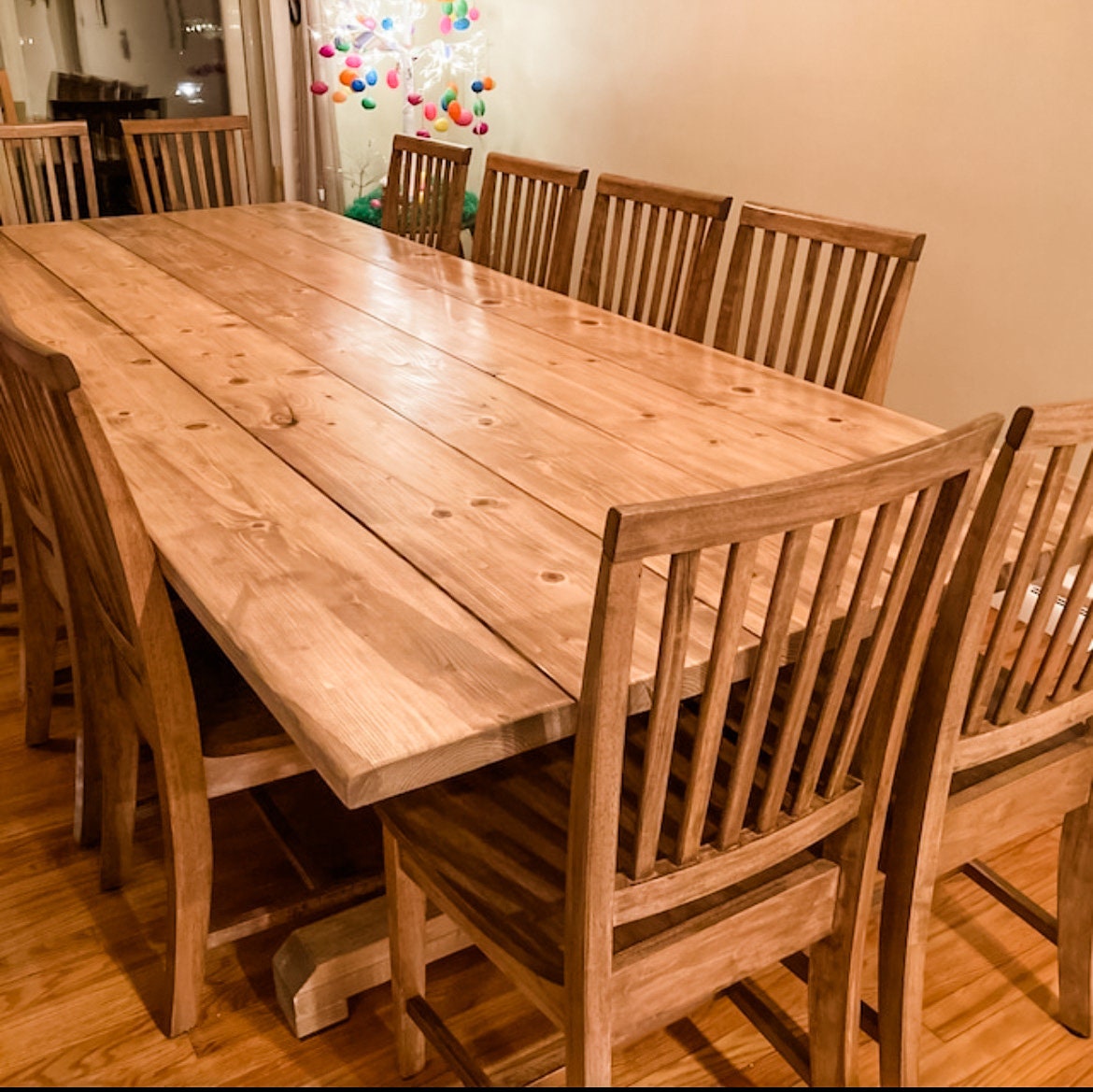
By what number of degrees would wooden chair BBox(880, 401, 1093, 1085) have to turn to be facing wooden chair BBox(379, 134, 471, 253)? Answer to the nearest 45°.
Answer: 0° — it already faces it

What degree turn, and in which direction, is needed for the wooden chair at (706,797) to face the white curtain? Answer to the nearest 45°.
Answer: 0° — it already faces it

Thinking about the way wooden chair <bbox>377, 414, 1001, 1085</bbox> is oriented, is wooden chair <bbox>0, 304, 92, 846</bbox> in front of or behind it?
in front

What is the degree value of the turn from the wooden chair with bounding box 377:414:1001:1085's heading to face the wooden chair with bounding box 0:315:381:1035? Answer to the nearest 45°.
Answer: approximately 45° to its left

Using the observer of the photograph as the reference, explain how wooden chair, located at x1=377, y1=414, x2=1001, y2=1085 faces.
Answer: facing away from the viewer and to the left of the viewer

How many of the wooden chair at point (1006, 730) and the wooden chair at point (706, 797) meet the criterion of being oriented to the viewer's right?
0

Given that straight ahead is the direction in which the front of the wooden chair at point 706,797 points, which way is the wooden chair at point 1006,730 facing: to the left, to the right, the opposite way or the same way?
the same way

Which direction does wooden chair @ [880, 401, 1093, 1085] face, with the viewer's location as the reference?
facing away from the viewer and to the left of the viewer

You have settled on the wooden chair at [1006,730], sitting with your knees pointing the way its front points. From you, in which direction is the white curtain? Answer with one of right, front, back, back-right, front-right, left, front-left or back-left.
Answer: front

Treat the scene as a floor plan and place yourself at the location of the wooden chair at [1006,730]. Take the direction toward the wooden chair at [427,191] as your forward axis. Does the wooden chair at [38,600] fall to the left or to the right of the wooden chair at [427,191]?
left
